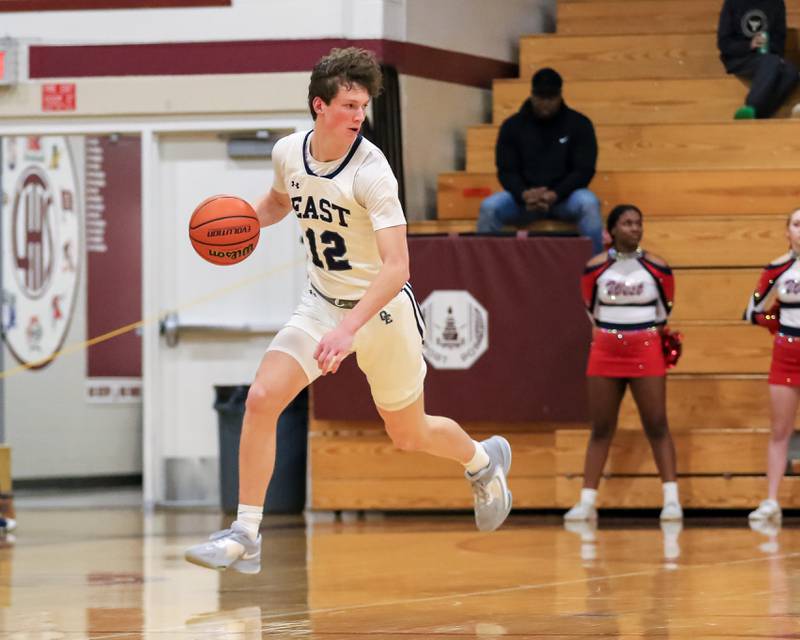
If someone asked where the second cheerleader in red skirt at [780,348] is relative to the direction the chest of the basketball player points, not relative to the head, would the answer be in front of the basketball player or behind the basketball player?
behind

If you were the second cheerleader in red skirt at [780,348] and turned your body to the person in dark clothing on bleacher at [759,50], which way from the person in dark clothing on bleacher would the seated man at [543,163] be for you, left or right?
left

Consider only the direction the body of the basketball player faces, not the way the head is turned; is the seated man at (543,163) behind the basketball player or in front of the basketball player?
behind

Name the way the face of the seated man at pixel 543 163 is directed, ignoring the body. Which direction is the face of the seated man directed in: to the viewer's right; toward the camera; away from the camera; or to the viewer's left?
toward the camera

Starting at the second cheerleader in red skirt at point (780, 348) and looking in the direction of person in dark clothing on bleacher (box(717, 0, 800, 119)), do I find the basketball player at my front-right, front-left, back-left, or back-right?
back-left

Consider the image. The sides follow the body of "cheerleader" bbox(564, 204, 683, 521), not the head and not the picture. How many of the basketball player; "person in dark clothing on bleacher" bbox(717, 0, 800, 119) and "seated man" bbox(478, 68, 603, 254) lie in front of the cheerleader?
1

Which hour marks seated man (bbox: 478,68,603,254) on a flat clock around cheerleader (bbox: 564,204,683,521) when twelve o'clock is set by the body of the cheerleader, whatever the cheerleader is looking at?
The seated man is roughly at 5 o'clock from the cheerleader.

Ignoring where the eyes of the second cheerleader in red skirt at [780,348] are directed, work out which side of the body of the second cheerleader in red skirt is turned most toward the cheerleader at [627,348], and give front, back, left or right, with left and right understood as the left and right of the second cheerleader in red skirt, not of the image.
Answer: right

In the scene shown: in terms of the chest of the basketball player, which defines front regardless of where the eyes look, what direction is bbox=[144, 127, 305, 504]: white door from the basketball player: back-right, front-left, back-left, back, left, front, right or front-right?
back-right

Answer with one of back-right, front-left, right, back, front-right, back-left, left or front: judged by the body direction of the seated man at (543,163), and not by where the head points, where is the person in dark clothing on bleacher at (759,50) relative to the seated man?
back-left

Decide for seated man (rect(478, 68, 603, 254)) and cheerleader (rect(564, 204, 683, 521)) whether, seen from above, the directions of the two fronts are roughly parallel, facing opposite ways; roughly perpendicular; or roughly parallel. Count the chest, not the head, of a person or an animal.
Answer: roughly parallel

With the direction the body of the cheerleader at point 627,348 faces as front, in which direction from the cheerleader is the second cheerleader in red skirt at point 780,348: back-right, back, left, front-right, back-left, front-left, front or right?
left

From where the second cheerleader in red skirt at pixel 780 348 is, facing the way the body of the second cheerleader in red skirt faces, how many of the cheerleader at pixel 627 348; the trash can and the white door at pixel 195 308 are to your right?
3

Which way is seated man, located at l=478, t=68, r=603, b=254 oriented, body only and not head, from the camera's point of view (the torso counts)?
toward the camera

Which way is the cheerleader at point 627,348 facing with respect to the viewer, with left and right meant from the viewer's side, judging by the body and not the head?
facing the viewer

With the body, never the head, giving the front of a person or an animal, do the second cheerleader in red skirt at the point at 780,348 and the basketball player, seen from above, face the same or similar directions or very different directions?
same or similar directions

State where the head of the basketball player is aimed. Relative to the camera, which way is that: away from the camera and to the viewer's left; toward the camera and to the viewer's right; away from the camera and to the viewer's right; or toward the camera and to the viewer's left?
toward the camera and to the viewer's right
